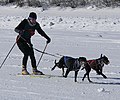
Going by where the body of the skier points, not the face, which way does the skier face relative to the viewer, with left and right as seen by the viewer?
facing the viewer and to the right of the viewer
